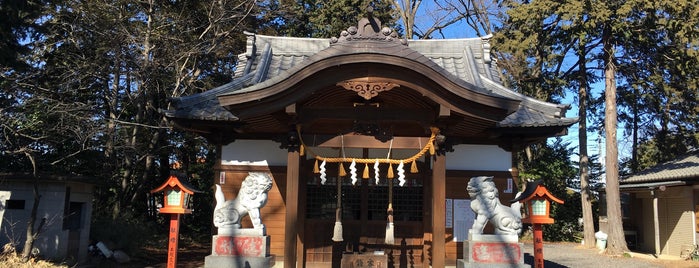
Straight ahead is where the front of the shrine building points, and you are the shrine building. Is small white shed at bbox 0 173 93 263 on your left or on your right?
on your right

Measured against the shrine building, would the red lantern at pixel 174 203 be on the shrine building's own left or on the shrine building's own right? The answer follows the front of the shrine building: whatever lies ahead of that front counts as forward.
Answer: on the shrine building's own right

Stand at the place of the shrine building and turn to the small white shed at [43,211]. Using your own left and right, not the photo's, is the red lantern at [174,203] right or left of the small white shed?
left

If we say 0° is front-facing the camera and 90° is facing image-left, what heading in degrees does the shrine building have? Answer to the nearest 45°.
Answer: approximately 0°

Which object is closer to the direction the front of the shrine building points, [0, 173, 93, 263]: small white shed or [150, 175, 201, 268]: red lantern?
the red lantern
